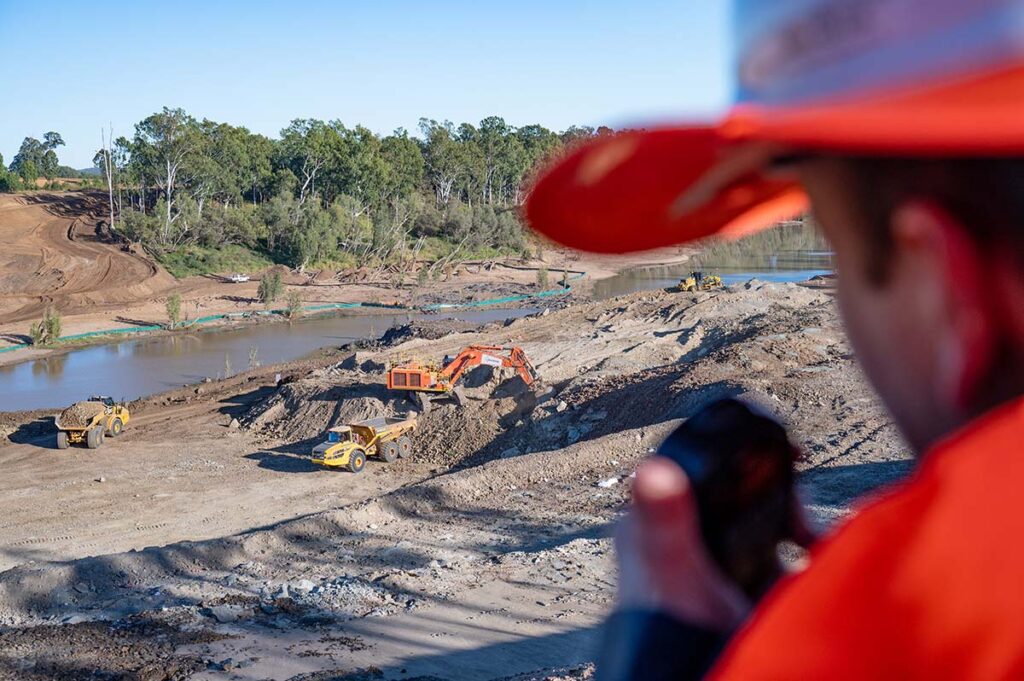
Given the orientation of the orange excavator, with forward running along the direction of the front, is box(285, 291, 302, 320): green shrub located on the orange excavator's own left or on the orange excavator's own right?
on the orange excavator's own left

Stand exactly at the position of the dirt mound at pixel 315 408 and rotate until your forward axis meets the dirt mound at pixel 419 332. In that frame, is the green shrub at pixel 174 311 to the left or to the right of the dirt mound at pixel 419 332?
left

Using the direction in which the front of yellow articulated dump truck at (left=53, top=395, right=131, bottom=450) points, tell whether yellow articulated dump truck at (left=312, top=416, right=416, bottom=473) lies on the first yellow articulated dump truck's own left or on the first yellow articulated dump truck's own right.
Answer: on the first yellow articulated dump truck's own right

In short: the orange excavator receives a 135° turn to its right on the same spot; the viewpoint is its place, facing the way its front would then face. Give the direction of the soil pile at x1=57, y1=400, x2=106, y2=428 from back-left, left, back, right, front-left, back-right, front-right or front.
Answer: front-right

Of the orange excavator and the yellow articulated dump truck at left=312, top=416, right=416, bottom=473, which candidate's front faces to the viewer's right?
the orange excavator

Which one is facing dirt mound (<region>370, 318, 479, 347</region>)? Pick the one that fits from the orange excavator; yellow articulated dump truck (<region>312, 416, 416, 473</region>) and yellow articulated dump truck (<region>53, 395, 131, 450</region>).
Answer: yellow articulated dump truck (<region>53, 395, 131, 450</region>)

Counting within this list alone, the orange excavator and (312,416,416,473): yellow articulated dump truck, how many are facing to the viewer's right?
1

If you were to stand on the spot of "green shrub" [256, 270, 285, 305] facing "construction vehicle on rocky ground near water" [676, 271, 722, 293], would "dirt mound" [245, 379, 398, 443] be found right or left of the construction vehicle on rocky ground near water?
right

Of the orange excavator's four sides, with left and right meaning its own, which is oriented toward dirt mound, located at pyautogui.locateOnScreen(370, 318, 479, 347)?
left

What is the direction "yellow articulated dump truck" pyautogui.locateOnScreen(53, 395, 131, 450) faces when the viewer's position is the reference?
facing away from the viewer and to the right of the viewer

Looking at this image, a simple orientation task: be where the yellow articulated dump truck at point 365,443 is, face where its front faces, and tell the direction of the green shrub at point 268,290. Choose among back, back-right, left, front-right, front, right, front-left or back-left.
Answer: back-right

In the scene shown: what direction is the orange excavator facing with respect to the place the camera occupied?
facing to the right of the viewer
